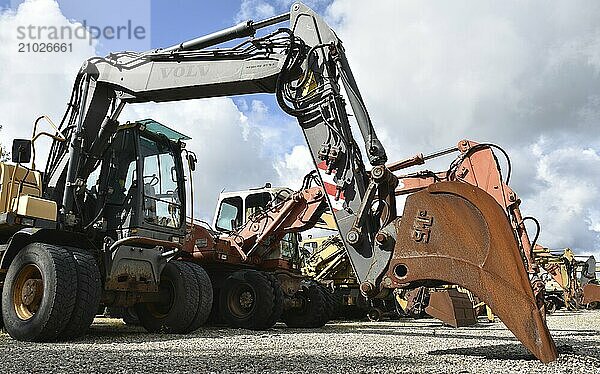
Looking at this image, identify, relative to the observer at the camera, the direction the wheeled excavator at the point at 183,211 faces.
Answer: facing the viewer and to the right of the viewer

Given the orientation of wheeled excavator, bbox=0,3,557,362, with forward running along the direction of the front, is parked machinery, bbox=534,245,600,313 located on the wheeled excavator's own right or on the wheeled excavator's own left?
on the wheeled excavator's own left
